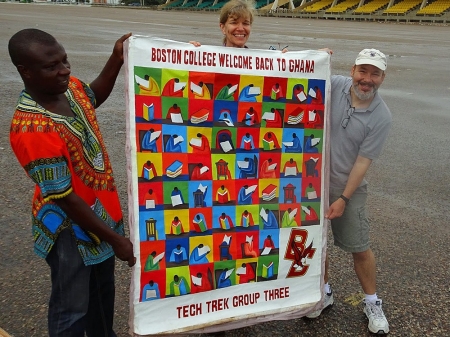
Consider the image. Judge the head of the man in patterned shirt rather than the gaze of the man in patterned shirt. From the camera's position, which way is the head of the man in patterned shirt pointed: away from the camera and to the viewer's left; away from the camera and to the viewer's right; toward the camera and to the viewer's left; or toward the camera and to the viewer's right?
toward the camera and to the viewer's right

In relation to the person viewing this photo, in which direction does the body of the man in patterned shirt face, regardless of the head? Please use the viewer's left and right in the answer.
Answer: facing the viewer and to the right of the viewer
